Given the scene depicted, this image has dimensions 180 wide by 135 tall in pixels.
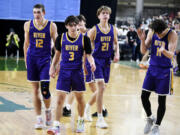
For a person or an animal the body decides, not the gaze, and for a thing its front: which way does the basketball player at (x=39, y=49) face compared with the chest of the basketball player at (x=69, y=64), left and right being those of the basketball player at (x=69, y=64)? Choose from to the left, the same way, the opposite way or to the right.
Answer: the same way

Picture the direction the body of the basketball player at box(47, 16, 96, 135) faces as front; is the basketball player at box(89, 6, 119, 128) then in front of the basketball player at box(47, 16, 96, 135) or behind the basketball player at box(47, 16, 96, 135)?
behind

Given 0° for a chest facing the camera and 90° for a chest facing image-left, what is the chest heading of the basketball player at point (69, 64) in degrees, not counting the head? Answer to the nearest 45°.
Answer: approximately 0°

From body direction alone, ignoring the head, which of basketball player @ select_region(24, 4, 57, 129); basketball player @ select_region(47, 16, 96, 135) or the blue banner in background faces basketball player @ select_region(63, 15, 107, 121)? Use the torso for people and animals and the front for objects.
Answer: the blue banner in background

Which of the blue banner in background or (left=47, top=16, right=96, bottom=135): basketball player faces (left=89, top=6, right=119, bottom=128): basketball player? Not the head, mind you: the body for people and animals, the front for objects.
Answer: the blue banner in background

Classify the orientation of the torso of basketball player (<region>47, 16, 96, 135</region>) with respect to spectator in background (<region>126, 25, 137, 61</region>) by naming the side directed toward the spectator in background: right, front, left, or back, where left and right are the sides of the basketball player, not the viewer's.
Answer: back

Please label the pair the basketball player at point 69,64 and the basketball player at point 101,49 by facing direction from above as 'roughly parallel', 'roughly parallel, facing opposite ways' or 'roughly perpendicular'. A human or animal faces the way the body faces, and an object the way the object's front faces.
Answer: roughly parallel

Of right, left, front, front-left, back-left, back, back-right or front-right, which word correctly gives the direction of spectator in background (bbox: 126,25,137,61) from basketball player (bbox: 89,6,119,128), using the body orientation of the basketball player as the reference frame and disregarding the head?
back

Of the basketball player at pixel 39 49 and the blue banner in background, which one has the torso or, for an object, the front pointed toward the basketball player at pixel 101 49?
the blue banner in background

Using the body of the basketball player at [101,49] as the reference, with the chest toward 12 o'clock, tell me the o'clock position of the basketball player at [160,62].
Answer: the basketball player at [160,62] is roughly at 10 o'clock from the basketball player at [101,49].

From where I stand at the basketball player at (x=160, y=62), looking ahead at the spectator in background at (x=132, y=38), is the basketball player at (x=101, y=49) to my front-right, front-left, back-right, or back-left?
front-left

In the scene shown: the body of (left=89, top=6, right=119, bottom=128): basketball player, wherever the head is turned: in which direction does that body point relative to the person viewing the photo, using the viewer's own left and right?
facing the viewer

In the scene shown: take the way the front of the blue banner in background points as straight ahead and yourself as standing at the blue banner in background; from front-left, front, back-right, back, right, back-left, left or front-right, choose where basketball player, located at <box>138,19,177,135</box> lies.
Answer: front

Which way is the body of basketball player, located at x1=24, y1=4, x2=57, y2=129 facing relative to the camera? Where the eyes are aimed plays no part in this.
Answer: toward the camera

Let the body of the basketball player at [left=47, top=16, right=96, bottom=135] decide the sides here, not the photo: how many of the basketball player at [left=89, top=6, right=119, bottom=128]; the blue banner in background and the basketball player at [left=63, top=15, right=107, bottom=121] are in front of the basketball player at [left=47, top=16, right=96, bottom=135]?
0

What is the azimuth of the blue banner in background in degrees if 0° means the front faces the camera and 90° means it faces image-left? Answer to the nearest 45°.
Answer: approximately 0°

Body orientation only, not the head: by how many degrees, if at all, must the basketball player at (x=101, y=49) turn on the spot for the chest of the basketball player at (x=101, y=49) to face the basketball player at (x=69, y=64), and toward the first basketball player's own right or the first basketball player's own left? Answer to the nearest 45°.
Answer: approximately 45° to the first basketball player's own right

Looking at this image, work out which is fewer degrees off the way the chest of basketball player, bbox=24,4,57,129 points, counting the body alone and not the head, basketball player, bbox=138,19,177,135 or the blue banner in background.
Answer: the basketball player

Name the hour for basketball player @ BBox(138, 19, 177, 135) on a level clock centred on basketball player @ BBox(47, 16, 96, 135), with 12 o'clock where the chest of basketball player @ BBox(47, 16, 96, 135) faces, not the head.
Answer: basketball player @ BBox(138, 19, 177, 135) is roughly at 9 o'clock from basketball player @ BBox(47, 16, 96, 135).
